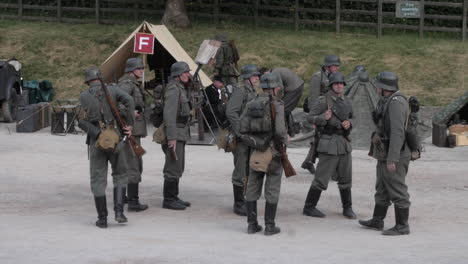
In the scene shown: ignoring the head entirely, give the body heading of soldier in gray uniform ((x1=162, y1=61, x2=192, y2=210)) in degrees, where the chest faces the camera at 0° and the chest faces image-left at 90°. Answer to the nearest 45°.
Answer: approximately 270°

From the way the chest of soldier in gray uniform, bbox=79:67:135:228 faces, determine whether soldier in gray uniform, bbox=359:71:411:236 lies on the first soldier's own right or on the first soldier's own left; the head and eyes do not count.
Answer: on the first soldier's own right

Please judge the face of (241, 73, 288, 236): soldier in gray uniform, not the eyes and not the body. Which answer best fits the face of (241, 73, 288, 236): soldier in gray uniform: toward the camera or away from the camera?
away from the camera

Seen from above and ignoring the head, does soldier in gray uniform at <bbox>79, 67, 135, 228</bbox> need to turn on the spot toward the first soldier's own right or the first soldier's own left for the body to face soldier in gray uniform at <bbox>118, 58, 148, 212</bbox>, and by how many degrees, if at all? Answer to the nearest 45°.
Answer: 0° — they already face them

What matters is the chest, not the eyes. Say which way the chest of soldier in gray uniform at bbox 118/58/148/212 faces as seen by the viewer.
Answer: to the viewer's right

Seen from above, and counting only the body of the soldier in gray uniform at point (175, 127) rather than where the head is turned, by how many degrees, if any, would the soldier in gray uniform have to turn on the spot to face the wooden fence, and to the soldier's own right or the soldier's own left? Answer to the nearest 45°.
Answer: approximately 90° to the soldier's own left

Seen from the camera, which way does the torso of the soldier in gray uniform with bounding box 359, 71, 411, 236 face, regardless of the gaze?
to the viewer's left

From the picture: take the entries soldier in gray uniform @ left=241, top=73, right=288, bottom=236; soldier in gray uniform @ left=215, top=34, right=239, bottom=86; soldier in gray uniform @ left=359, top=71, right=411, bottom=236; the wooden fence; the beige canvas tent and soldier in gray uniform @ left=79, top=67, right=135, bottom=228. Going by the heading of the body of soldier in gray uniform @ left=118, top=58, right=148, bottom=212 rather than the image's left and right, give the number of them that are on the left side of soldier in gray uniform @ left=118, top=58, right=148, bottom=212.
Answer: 3

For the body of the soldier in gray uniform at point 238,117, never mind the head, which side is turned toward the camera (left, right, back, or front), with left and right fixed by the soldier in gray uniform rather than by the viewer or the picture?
right
